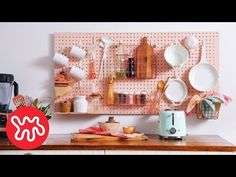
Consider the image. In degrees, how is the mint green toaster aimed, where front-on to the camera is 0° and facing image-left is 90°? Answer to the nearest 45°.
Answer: approximately 0°

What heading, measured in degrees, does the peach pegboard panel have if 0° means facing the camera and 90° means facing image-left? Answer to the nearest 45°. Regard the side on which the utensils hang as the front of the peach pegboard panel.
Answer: approximately 0°

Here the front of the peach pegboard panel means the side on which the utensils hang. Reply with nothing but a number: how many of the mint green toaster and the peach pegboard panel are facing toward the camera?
2

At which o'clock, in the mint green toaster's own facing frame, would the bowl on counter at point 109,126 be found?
The bowl on counter is roughly at 3 o'clock from the mint green toaster.

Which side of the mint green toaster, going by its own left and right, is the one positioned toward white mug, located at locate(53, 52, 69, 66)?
right
